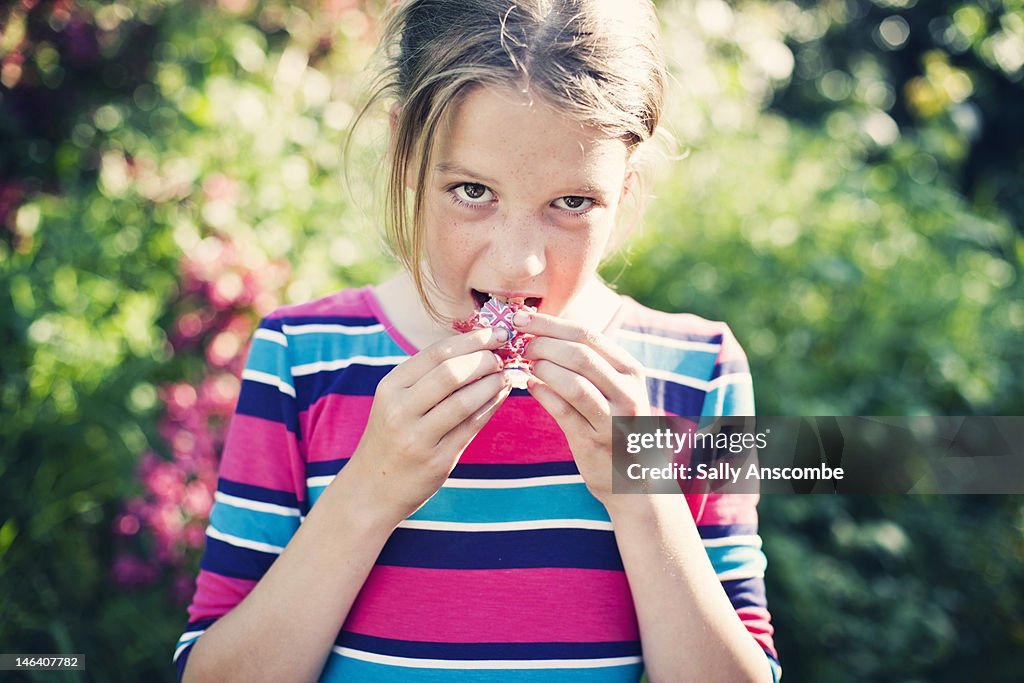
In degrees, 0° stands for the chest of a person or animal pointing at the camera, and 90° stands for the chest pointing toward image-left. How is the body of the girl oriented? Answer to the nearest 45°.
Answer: approximately 0°
